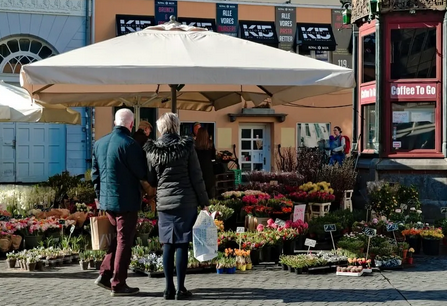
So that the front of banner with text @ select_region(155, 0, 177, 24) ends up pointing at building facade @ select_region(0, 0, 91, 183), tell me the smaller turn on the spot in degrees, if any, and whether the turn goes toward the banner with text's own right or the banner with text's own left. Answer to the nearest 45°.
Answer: approximately 90° to the banner with text's own right

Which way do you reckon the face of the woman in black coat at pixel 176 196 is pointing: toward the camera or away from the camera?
away from the camera

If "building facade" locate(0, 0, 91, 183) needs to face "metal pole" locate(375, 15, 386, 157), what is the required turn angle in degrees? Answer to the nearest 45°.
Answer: approximately 45° to its left

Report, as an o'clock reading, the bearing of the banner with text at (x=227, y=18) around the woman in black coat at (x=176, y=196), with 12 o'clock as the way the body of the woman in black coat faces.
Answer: The banner with text is roughly at 12 o'clock from the woman in black coat.

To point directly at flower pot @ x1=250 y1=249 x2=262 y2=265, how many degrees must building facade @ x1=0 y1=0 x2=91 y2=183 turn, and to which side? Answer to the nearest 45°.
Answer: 0° — it already faces it

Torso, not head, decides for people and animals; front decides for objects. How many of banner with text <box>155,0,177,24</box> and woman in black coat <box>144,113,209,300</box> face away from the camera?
1

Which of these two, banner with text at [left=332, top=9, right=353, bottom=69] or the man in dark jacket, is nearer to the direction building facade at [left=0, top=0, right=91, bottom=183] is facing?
the man in dark jacket

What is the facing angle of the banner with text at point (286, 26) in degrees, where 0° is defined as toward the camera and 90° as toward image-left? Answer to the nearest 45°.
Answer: approximately 0°

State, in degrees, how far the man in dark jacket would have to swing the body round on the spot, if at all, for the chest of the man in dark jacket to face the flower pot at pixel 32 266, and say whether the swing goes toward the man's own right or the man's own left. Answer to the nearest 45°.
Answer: approximately 90° to the man's own left

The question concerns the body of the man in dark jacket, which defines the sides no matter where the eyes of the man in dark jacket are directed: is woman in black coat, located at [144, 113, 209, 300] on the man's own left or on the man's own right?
on the man's own right

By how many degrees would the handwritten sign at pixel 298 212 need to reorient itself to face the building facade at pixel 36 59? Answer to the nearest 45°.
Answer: approximately 135° to its right

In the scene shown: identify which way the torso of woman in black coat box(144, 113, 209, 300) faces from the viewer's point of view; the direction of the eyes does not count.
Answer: away from the camera
